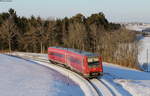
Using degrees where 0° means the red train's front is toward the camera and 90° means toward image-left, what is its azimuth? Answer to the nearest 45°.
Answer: approximately 315°
